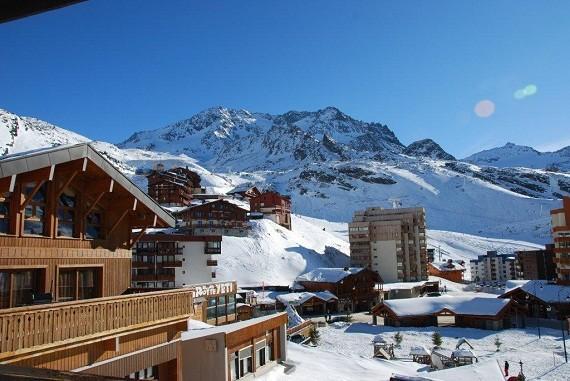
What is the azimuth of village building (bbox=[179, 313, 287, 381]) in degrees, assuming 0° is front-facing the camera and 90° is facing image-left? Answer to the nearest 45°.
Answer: approximately 315°

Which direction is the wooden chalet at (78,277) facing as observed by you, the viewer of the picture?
facing the viewer and to the right of the viewer
